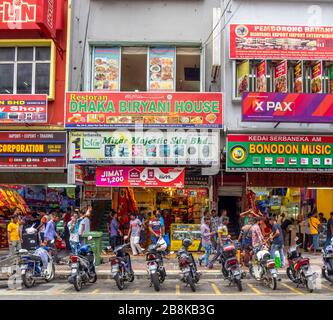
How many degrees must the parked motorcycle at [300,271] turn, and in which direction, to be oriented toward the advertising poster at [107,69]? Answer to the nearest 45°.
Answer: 0° — it already faces it

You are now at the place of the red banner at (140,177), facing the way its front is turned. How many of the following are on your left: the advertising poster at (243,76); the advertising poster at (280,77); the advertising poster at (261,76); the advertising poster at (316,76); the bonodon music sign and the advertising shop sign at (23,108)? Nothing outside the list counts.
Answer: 5

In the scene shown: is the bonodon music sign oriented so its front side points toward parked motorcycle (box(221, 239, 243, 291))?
yes

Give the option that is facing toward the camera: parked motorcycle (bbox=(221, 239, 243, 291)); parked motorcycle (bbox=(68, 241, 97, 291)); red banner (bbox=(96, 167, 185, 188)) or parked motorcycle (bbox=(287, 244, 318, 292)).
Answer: the red banner

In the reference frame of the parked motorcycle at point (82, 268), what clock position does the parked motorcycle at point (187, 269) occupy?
the parked motorcycle at point (187, 269) is roughly at 2 o'clock from the parked motorcycle at point (82, 268).

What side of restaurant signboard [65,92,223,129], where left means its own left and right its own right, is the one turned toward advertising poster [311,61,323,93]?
left

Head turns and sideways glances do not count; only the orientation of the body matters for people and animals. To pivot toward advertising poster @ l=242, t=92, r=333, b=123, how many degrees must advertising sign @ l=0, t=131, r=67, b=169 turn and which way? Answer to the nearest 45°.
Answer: approximately 45° to its left

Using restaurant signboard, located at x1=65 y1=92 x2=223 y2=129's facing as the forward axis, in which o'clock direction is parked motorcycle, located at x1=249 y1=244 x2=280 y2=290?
The parked motorcycle is roughly at 11 o'clock from the restaurant signboard.

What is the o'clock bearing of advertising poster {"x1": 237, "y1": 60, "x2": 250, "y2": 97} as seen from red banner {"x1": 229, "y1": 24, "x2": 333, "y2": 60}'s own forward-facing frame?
The advertising poster is roughly at 3 o'clock from the red banner.

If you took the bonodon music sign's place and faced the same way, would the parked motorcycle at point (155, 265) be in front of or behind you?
in front

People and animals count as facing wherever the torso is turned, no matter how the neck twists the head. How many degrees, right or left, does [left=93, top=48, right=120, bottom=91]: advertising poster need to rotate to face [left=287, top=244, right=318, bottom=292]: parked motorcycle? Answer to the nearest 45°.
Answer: approximately 45° to its left
